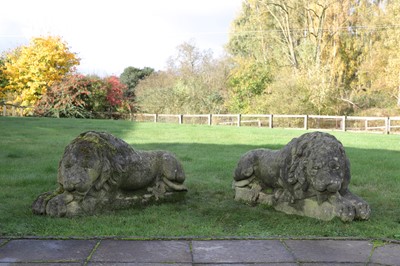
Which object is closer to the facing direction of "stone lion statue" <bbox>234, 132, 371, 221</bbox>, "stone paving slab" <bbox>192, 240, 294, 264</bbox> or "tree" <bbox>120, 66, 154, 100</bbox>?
the stone paving slab

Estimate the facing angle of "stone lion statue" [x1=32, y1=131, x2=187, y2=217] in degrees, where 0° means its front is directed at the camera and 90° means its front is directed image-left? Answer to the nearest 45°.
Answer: approximately 45°

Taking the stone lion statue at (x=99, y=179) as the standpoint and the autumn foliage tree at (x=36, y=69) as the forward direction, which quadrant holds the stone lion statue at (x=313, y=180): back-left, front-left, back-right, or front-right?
back-right

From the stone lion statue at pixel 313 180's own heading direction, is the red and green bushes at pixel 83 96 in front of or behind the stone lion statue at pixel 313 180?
behind

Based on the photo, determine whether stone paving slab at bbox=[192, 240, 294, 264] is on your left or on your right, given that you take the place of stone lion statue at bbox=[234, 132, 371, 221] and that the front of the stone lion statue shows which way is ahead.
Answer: on your right

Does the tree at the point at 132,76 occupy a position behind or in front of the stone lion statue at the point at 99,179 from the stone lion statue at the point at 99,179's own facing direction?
behind

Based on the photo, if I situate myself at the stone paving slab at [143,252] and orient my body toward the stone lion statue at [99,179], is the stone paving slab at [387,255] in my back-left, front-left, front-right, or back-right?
back-right

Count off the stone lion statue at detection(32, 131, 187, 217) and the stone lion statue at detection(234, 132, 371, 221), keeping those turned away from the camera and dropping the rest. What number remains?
0

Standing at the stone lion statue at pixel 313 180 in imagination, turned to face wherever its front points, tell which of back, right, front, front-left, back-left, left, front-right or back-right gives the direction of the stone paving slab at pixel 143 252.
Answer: right

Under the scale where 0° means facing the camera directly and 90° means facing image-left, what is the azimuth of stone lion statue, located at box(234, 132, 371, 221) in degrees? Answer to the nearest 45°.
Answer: approximately 315°

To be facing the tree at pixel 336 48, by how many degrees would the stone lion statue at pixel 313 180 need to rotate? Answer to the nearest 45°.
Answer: approximately 135° to its left

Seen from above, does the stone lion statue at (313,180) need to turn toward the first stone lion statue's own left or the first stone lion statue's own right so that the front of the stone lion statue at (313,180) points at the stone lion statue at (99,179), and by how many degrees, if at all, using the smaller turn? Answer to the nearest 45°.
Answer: approximately 135° to the first stone lion statue's own right
